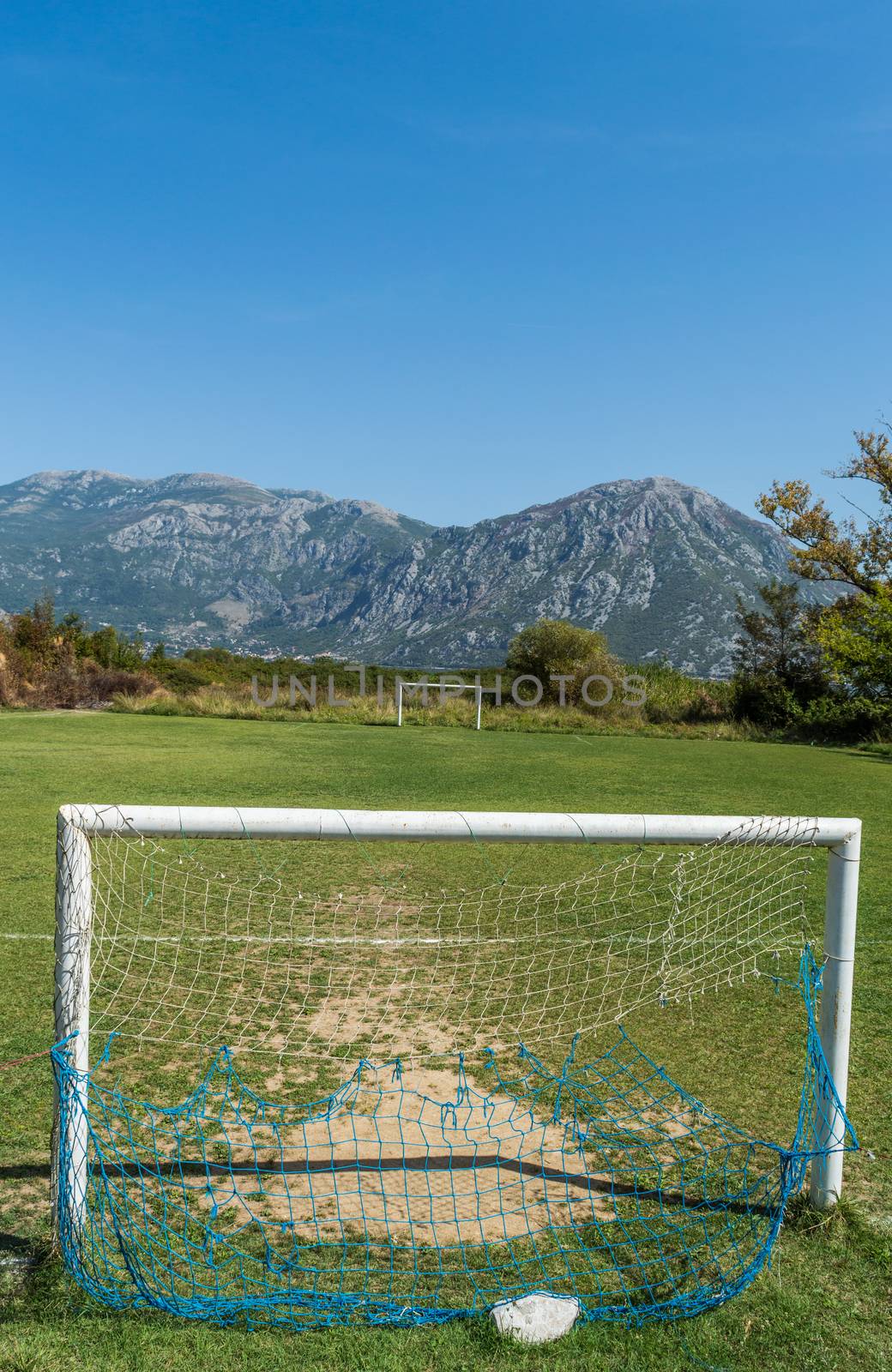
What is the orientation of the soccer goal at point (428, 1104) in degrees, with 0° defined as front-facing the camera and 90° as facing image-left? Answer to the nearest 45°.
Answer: approximately 180°

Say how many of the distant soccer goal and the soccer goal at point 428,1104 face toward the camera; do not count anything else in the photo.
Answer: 1

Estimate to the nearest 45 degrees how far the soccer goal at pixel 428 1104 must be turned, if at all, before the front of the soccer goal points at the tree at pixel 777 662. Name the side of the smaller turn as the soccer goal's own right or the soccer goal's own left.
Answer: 0° — it already faces it

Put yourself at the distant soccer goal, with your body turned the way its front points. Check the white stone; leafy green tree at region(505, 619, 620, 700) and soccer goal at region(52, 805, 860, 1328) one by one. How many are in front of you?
2

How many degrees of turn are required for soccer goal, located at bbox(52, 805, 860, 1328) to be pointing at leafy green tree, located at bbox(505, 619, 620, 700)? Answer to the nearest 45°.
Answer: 0° — it already faces it

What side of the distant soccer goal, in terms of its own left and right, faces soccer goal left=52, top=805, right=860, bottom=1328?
front

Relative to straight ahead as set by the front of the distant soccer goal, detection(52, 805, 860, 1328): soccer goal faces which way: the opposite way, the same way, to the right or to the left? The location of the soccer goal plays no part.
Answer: the opposite way

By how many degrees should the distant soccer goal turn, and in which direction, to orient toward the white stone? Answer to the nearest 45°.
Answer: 0° — it already faces it

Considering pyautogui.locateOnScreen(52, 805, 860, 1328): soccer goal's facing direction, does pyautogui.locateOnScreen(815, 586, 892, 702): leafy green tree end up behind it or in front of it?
in front

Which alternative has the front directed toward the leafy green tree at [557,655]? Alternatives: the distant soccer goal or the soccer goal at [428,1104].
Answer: the soccer goal

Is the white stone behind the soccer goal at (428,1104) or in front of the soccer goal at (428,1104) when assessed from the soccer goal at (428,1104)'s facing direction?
behind

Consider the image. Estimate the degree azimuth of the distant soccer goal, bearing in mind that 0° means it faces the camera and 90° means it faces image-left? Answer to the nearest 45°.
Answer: approximately 0°

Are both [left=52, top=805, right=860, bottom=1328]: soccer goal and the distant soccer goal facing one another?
yes

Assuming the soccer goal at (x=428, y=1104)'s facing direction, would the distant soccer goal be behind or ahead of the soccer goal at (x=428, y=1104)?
ahead
